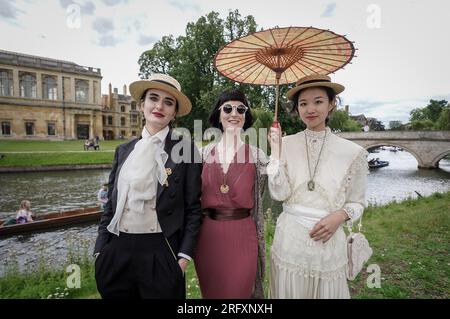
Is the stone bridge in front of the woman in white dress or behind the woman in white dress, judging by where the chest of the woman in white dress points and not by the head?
behind

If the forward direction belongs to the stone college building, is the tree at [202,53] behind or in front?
in front

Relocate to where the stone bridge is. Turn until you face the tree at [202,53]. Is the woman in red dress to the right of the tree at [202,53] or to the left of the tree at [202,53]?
left

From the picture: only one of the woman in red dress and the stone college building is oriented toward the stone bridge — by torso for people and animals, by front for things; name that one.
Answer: the stone college building

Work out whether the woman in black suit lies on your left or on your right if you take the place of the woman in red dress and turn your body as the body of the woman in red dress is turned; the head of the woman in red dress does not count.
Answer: on your right

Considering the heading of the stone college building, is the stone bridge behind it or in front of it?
in front

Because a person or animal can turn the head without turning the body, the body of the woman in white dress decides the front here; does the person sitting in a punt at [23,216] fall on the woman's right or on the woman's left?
on the woman's right

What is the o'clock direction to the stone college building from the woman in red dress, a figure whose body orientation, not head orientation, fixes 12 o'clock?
The stone college building is roughly at 5 o'clock from the woman in red dress.

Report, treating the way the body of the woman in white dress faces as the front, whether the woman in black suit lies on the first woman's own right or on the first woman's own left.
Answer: on the first woman's own right

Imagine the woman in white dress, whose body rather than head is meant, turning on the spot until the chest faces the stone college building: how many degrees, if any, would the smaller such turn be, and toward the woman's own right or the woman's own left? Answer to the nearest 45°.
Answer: approximately 135° to the woman's own right

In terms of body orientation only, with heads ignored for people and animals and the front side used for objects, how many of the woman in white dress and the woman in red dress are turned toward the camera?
2
